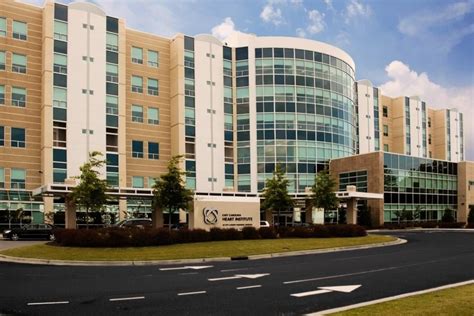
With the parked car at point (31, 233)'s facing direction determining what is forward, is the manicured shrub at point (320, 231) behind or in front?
behind

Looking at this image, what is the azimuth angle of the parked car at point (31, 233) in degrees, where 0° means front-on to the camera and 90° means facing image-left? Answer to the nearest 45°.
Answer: approximately 90°

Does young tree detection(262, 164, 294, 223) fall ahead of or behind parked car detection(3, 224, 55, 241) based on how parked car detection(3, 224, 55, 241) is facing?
behind

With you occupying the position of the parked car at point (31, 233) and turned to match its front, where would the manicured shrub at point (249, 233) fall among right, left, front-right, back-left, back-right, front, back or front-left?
back-left

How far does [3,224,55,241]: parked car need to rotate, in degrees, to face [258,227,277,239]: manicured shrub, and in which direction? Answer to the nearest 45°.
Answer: approximately 135° to its left

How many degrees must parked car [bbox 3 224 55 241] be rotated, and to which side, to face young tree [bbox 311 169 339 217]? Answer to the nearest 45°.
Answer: approximately 180°

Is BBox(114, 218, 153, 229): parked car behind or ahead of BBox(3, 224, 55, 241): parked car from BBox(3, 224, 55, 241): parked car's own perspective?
behind
